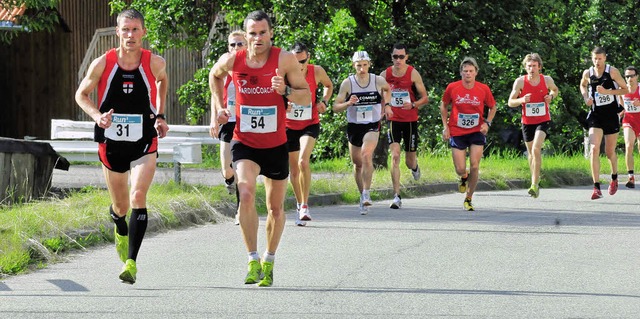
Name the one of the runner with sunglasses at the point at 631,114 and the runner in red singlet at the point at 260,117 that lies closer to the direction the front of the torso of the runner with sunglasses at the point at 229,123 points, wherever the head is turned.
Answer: the runner in red singlet

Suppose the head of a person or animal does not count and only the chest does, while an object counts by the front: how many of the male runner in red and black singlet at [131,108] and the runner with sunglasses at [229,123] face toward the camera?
2

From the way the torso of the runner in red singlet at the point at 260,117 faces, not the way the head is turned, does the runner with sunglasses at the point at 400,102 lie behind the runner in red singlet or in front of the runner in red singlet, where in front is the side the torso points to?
behind

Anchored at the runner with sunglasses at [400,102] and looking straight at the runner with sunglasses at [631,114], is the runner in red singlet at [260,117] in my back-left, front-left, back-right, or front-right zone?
back-right

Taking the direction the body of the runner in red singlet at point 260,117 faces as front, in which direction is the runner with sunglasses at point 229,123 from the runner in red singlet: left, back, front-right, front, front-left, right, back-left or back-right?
back
